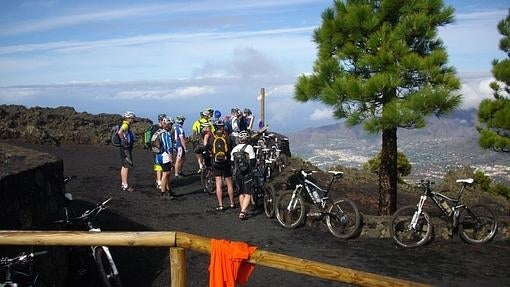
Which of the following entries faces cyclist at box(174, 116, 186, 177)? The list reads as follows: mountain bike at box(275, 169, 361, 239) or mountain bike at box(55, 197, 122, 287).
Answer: mountain bike at box(275, 169, 361, 239)

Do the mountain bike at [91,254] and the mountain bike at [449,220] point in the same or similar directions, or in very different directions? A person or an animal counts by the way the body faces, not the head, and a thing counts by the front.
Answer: very different directions

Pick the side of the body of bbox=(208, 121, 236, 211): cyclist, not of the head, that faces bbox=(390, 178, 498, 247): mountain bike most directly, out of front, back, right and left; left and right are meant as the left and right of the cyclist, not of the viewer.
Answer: right

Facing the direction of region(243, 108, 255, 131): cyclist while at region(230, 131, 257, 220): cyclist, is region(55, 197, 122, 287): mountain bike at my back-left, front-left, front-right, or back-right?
back-left

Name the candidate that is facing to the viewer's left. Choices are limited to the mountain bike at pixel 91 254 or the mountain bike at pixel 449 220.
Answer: the mountain bike at pixel 449 220

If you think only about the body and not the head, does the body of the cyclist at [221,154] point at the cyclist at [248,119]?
yes

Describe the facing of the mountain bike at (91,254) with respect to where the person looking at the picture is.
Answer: facing the viewer and to the right of the viewer

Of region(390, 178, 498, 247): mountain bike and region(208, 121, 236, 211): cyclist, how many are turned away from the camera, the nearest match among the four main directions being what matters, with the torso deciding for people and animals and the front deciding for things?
1

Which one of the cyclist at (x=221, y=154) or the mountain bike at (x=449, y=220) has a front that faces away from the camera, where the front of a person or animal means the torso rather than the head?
the cyclist

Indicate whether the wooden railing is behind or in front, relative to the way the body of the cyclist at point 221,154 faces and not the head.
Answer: behind

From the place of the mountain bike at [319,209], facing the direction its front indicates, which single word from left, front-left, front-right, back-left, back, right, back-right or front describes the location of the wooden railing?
back-left

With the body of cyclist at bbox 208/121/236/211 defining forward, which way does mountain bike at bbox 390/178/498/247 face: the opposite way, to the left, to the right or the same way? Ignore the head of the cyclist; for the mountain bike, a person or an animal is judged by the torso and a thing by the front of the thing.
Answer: to the left

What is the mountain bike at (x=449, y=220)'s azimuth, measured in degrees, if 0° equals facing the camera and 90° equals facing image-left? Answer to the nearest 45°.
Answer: approximately 90°

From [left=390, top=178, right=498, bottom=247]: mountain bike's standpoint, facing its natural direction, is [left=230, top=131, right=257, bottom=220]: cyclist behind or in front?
in front

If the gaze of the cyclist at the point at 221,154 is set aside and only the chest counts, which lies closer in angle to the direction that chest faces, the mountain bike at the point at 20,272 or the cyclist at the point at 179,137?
the cyclist

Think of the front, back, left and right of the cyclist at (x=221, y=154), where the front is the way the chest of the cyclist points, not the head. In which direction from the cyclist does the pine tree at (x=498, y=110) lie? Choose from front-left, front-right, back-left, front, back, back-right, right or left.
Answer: front-right
